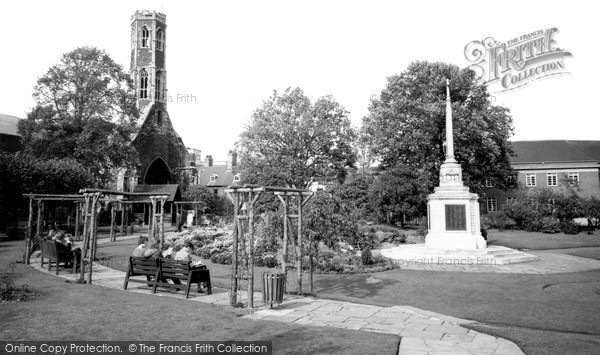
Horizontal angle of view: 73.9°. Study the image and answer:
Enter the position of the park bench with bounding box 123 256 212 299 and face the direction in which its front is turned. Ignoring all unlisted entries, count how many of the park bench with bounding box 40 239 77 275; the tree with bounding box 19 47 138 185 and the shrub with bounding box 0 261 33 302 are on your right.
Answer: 0

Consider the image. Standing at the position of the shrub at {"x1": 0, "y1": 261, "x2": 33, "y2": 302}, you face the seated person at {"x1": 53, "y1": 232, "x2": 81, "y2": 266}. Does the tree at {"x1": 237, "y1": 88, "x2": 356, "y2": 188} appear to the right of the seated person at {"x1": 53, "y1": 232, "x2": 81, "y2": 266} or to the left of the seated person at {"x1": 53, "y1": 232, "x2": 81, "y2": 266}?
right

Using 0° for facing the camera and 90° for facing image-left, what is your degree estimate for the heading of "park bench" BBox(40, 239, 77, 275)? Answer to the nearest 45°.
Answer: approximately 225°

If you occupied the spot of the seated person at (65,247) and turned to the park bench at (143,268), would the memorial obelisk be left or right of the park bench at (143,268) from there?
left

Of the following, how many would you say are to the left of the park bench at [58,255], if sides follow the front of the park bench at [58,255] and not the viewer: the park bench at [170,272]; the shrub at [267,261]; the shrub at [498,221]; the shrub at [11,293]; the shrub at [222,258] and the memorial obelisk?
0

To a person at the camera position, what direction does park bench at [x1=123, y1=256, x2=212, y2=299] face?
facing away from the viewer and to the right of the viewer

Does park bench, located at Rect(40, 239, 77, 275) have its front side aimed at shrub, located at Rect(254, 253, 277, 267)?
no

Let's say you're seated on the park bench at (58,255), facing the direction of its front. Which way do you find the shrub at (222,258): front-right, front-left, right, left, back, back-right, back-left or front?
front-right

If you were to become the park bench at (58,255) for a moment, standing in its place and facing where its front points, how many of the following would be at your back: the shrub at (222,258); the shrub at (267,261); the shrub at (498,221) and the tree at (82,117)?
0

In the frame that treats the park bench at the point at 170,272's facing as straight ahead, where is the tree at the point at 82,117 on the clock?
The tree is roughly at 10 o'clock from the park bench.

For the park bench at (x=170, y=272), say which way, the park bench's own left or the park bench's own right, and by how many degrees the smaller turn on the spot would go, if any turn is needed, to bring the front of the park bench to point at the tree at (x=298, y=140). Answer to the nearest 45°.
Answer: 0° — it already faces it

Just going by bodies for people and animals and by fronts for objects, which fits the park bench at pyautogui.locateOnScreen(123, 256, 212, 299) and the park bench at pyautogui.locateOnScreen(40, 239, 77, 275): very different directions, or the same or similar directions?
same or similar directions

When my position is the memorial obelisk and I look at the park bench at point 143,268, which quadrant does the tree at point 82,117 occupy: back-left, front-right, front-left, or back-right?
front-right
